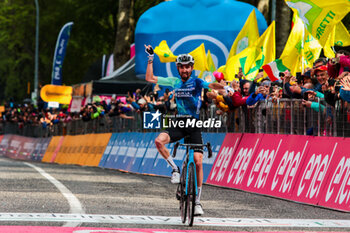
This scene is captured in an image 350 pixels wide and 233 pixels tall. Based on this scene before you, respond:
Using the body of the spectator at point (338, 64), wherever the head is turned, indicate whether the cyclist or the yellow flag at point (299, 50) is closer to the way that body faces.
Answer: the cyclist

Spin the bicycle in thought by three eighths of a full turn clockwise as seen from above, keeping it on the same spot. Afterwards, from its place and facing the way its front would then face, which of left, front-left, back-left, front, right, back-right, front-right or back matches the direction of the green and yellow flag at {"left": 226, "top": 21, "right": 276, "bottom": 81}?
front-right

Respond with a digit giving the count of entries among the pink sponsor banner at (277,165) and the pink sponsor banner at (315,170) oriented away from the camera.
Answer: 0

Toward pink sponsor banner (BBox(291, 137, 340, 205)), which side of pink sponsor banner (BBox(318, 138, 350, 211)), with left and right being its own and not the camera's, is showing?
right

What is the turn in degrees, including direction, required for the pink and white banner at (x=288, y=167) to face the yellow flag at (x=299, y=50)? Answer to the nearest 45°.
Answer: approximately 135° to its right

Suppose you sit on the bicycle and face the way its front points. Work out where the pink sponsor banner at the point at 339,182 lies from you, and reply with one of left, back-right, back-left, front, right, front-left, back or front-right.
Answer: back-left

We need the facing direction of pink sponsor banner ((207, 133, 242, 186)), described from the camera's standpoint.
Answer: facing the viewer and to the left of the viewer

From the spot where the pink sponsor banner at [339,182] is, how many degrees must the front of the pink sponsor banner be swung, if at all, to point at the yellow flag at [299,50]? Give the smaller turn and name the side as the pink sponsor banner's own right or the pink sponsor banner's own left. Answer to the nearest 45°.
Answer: approximately 135° to the pink sponsor banner's own right

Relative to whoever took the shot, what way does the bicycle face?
facing the viewer

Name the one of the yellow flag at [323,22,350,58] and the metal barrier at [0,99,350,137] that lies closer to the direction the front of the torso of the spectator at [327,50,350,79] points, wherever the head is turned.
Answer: the metal barrier
